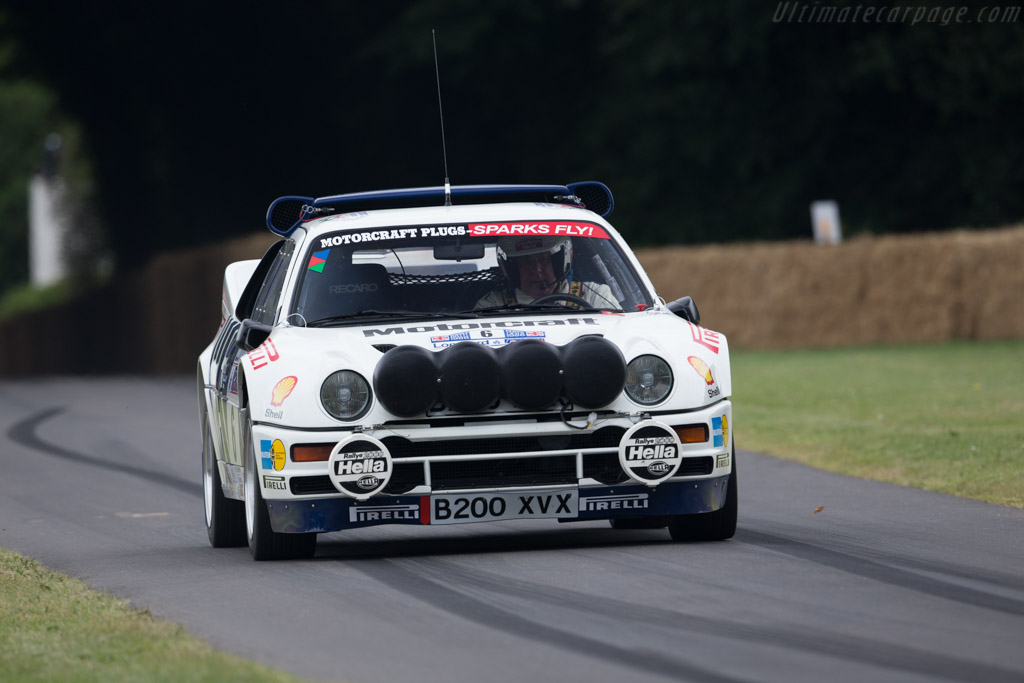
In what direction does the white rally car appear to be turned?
toward the camera

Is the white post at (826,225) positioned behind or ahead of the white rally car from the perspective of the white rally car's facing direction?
behind

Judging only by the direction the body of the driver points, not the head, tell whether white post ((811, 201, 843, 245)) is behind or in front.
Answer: behind

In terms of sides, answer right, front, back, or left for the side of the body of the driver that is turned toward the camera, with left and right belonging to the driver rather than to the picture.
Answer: front

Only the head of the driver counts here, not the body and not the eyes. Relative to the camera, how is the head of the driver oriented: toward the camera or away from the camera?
toward the camera

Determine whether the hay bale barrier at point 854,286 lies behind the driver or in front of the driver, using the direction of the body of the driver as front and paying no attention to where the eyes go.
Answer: behind

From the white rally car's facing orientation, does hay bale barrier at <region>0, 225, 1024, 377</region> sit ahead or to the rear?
to the rear
